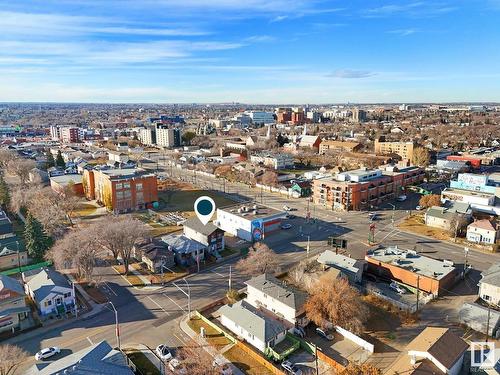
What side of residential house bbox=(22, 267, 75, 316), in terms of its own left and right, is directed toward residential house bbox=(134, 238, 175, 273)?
left

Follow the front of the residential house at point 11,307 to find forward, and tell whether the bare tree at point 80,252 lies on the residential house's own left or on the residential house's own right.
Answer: on the residential house's own left

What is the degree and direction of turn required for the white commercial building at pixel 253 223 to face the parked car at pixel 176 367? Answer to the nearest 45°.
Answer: approximately 45° to its right

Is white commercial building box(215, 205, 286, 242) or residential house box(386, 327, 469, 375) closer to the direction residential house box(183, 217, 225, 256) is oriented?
the residential house

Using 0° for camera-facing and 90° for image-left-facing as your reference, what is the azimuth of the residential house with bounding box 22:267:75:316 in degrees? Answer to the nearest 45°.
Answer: approximately 315°

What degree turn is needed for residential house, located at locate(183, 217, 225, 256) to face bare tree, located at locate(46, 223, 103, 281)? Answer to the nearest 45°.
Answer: approximately 90° to its right

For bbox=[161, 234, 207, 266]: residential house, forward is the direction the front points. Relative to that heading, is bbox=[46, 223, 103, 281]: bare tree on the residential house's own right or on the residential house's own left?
on the residential house's own right

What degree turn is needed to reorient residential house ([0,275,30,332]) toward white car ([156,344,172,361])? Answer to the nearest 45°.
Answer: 0° — it already faces it

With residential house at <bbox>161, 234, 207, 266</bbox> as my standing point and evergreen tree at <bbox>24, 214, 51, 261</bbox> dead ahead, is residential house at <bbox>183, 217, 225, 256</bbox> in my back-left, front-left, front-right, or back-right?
back-right

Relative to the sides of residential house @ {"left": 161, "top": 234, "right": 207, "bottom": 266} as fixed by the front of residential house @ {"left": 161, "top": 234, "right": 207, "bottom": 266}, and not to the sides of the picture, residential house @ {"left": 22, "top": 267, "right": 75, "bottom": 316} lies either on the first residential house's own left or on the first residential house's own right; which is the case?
on the first residential house's own right

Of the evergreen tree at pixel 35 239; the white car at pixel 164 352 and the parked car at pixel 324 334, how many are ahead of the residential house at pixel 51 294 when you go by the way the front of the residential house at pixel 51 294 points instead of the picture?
2
